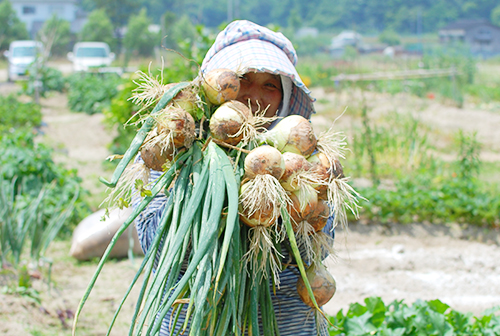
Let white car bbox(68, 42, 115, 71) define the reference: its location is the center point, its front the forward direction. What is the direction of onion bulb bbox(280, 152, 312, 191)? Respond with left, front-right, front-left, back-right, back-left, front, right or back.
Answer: front

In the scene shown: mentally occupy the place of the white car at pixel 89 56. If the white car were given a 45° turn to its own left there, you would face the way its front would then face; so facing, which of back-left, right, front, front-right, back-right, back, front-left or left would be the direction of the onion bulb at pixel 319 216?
front-right

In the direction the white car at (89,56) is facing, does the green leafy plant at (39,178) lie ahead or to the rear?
ahead

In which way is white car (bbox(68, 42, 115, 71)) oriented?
toward the camera

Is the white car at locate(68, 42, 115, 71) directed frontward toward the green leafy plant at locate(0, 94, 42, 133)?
yes

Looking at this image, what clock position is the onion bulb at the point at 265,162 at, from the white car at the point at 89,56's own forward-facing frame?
The onion bulb is roughly at 12 o'clock from the white car.

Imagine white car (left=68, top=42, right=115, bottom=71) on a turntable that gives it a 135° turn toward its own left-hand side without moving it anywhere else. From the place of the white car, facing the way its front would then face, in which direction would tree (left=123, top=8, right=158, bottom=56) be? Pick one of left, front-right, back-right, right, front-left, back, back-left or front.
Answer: front-left

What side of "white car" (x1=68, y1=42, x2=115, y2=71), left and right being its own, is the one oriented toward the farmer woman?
front

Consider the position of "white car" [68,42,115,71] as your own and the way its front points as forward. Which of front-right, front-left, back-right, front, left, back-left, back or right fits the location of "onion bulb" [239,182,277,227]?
front

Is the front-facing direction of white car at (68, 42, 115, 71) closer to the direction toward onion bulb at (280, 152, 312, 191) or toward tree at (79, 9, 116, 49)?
the onion bulb

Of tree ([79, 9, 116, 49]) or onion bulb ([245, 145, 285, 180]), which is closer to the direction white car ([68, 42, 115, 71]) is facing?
the onion bulb
